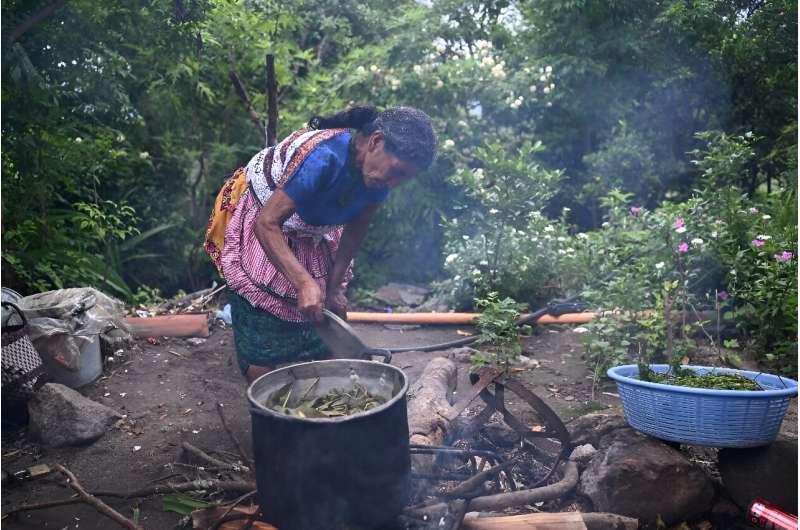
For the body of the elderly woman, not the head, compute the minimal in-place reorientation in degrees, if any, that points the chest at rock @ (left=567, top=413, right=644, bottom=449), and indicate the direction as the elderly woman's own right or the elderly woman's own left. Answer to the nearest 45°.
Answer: approximately 45° to the elderly woman's own left

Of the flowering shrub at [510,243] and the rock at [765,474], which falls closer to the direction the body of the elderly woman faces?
the rock

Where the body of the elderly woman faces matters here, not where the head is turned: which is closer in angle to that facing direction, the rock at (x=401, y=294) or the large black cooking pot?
the large black cooking pot

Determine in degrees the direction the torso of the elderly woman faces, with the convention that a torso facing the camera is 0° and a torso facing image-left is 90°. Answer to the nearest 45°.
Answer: approximately 315°

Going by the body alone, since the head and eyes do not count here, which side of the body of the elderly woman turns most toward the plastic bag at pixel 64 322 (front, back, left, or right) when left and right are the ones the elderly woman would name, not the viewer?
back

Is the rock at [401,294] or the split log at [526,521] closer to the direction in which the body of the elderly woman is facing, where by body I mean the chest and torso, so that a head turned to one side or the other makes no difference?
the split log

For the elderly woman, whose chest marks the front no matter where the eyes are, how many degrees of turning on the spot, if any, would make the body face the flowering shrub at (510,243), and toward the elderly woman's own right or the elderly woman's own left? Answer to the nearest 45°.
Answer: approximately 90° to the elderly woman's own left

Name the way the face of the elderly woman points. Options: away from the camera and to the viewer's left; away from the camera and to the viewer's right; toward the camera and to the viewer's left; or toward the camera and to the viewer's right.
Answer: toward the camera and to the viewer's right

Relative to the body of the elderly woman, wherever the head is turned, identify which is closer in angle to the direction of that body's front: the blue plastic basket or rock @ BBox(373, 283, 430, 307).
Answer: the blue plastic basket

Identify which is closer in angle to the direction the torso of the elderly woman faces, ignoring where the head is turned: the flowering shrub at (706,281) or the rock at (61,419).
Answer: the flowering shrub
